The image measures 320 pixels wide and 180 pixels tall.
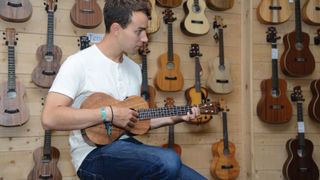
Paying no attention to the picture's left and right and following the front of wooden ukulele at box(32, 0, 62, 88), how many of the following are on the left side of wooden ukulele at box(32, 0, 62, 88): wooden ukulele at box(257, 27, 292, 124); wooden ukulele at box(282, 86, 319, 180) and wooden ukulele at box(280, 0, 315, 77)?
3

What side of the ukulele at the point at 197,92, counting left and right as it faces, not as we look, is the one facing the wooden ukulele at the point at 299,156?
left

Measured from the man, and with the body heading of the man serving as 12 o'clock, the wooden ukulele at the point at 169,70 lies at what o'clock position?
The wooden ukulele is roughly at 8 o'clock from the man.

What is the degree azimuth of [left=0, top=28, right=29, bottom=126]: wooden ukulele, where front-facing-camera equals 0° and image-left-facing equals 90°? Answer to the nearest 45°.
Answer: approximately 0°

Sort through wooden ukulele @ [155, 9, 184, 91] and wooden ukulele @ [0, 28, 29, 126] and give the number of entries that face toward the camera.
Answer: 2
